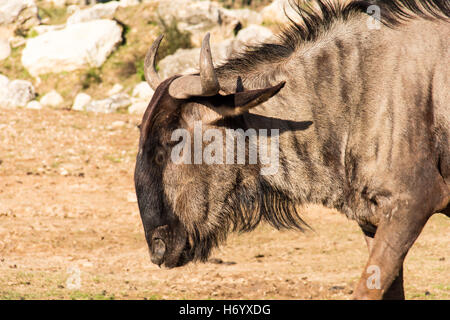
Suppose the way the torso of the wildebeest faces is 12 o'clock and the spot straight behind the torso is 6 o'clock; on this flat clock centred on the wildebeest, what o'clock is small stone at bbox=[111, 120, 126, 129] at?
The small stone is roughly at 2 o'clock from the wildebeest.

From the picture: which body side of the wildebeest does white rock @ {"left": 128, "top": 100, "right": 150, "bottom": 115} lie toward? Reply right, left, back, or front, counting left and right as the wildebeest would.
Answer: right

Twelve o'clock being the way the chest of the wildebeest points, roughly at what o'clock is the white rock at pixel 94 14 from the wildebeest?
The white rock is roughly at 2 o'clock from the wildebeest.

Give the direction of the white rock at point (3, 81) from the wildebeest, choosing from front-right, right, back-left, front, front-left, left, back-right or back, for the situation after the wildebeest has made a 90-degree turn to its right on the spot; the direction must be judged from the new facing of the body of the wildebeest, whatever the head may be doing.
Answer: front-left

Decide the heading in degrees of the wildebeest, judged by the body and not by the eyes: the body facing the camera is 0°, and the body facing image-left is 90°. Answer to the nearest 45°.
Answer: approximately 90°

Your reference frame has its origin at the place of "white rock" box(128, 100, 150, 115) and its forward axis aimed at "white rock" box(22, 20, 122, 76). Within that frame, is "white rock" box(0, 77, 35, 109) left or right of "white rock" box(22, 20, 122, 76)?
left

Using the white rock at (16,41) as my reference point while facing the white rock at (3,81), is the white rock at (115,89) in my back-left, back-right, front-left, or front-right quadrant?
front-left

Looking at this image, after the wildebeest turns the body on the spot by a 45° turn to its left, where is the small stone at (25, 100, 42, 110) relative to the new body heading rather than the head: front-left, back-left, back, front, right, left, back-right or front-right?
right

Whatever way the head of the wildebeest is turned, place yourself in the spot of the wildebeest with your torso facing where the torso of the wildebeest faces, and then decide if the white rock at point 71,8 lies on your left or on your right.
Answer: on your right

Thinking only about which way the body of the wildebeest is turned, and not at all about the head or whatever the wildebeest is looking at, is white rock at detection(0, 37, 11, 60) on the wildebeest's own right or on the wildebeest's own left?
on the wildebeest's own right

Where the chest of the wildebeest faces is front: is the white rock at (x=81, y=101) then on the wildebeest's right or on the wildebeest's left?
on the wildebeest's right

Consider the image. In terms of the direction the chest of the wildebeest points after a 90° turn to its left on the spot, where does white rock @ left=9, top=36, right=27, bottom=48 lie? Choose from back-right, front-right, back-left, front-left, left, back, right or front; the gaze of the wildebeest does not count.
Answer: back-right

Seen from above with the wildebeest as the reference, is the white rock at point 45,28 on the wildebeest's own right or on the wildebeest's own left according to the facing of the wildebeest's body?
on the wildebeest's own right
